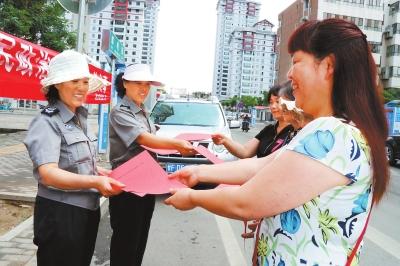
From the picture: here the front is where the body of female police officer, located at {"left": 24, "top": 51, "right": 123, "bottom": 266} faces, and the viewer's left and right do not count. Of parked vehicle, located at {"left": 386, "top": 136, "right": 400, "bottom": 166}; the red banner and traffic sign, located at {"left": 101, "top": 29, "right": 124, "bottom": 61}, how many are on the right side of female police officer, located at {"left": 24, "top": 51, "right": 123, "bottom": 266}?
0

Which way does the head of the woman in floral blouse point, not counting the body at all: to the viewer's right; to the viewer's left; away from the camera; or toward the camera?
to the viewer's left

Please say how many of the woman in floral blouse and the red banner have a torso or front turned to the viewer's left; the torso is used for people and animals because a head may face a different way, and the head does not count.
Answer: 1

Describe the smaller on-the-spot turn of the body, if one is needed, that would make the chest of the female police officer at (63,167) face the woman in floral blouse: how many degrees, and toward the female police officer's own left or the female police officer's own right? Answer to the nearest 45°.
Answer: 0° — they already face them

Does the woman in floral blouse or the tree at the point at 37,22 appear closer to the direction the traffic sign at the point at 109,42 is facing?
the woman in floral blouse

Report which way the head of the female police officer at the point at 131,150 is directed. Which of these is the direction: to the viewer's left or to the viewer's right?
to the viewer's right

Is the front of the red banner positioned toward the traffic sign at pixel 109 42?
no

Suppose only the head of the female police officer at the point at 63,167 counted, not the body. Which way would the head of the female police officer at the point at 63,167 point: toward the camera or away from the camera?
toward the camera

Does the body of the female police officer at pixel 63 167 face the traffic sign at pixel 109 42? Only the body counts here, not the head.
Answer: no

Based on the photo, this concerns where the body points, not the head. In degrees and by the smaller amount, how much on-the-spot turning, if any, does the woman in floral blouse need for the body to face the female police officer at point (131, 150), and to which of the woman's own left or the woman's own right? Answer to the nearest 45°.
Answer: approximately 45° to the woman's own right

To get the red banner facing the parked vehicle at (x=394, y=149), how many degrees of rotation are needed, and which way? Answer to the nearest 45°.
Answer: approximately 90° to its left

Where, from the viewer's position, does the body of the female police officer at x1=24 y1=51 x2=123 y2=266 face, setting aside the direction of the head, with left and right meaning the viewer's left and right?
facing the viewer and to the right of the viewer

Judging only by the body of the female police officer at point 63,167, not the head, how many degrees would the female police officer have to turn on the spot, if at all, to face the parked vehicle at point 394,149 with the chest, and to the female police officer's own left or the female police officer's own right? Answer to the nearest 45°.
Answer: approximately 90° to the female police officer's own left

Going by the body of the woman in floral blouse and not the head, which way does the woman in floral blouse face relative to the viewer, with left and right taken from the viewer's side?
facing to the left of the viewer

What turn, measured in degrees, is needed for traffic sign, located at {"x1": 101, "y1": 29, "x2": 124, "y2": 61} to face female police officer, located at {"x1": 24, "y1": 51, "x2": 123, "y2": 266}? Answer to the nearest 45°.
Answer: approximately 45° to its right
